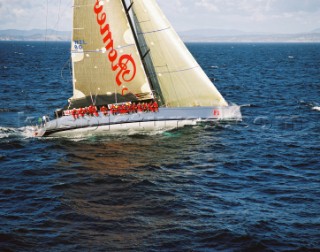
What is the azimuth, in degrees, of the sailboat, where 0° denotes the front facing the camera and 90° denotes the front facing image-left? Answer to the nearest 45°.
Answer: approximately 270°
